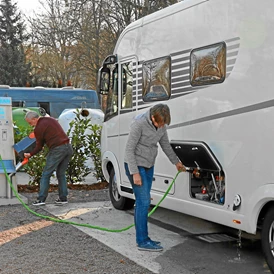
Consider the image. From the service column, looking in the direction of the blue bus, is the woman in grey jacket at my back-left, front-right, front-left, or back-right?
back-right

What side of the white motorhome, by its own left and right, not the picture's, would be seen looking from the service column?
front

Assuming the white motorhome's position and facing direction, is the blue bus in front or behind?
in front

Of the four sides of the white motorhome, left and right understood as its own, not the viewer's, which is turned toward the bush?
front

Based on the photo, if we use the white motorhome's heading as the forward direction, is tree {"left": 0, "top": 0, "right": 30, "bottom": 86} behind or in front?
in front

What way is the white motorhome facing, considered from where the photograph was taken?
facing away from the viewer and to the left of the viewer

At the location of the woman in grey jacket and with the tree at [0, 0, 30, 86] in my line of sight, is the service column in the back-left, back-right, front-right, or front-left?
front-left
